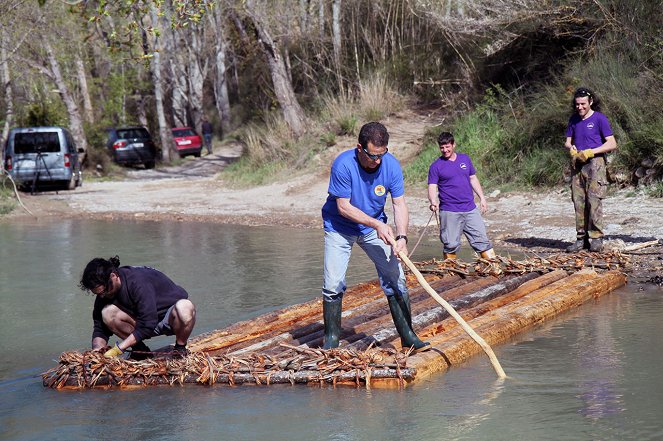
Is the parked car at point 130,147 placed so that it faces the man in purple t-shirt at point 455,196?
no

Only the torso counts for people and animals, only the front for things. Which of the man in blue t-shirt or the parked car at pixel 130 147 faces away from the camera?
the parked car

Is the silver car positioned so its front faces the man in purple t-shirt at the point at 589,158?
no

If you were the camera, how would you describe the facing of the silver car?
facing away from the viewer

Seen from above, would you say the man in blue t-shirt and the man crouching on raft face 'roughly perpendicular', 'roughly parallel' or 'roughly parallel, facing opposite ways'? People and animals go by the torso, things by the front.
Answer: roughly perpendicular

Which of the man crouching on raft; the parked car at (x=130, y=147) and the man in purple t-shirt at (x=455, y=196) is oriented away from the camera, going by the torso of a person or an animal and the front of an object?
the parked car

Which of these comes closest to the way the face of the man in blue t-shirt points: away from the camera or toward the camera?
toward the camera

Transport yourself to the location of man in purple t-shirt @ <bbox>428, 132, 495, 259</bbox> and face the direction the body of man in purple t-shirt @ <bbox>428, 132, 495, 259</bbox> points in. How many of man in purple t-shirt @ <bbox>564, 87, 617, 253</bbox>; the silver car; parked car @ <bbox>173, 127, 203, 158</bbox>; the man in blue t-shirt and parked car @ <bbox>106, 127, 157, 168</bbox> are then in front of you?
1

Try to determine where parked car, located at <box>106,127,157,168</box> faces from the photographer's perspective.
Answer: facing away from the viewer

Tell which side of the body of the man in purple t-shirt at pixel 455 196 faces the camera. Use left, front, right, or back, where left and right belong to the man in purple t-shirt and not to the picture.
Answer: front

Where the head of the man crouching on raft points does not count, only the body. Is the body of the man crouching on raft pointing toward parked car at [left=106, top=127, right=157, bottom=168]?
no

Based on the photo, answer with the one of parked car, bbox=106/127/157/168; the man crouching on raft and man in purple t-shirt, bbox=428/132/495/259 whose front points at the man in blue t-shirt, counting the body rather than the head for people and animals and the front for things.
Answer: the man in purple t-shirt

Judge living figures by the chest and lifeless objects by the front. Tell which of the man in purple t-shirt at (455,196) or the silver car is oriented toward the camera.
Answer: the man in purple t-shirt

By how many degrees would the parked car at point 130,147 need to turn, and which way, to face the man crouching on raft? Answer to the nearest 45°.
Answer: approximately 180°
